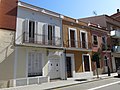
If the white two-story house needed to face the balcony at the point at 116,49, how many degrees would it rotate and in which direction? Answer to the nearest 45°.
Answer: approximately 90° to its left

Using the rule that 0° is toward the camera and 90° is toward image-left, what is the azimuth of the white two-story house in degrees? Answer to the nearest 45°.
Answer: approximately 315°
